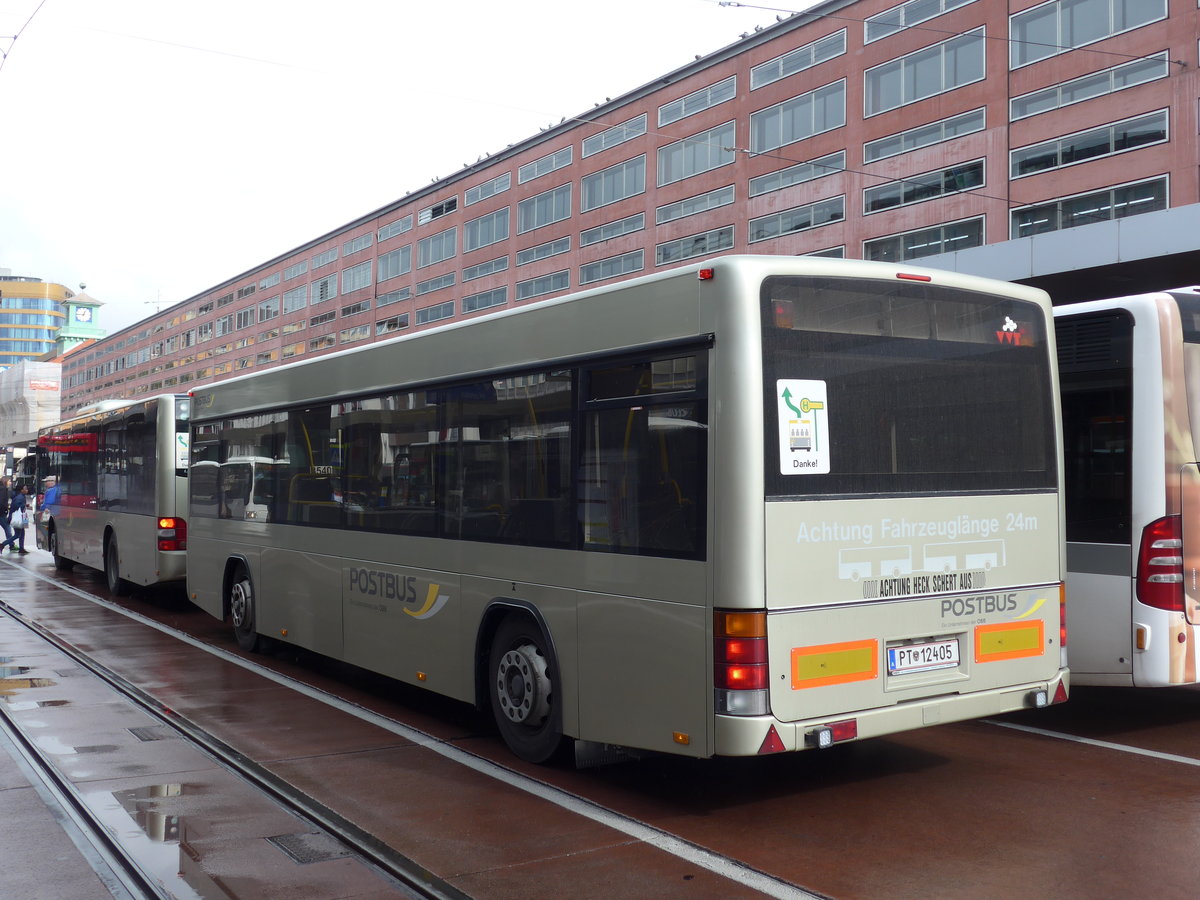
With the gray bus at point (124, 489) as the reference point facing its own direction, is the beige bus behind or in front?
behind

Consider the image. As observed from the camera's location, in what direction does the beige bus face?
facing away from the viewer and to the left of the viewer

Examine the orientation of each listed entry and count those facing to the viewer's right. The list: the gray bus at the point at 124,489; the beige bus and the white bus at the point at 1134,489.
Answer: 0

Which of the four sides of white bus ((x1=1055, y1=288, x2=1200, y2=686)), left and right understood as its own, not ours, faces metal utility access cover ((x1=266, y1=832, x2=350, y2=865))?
left

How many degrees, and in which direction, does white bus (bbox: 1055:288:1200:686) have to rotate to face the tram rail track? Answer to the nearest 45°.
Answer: approximately 90° to its left

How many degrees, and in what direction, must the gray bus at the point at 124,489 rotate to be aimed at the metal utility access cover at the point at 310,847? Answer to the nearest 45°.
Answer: approximately 135° to its left

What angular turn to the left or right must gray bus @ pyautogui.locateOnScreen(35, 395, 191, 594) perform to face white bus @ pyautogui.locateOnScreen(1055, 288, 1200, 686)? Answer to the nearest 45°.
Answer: approximately 180°

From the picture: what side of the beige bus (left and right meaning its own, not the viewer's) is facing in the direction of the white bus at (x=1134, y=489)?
right

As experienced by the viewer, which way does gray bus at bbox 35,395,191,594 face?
facing away from the viewer and to the left of the viewer

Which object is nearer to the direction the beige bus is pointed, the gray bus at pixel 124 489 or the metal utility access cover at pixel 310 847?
the gray bus
